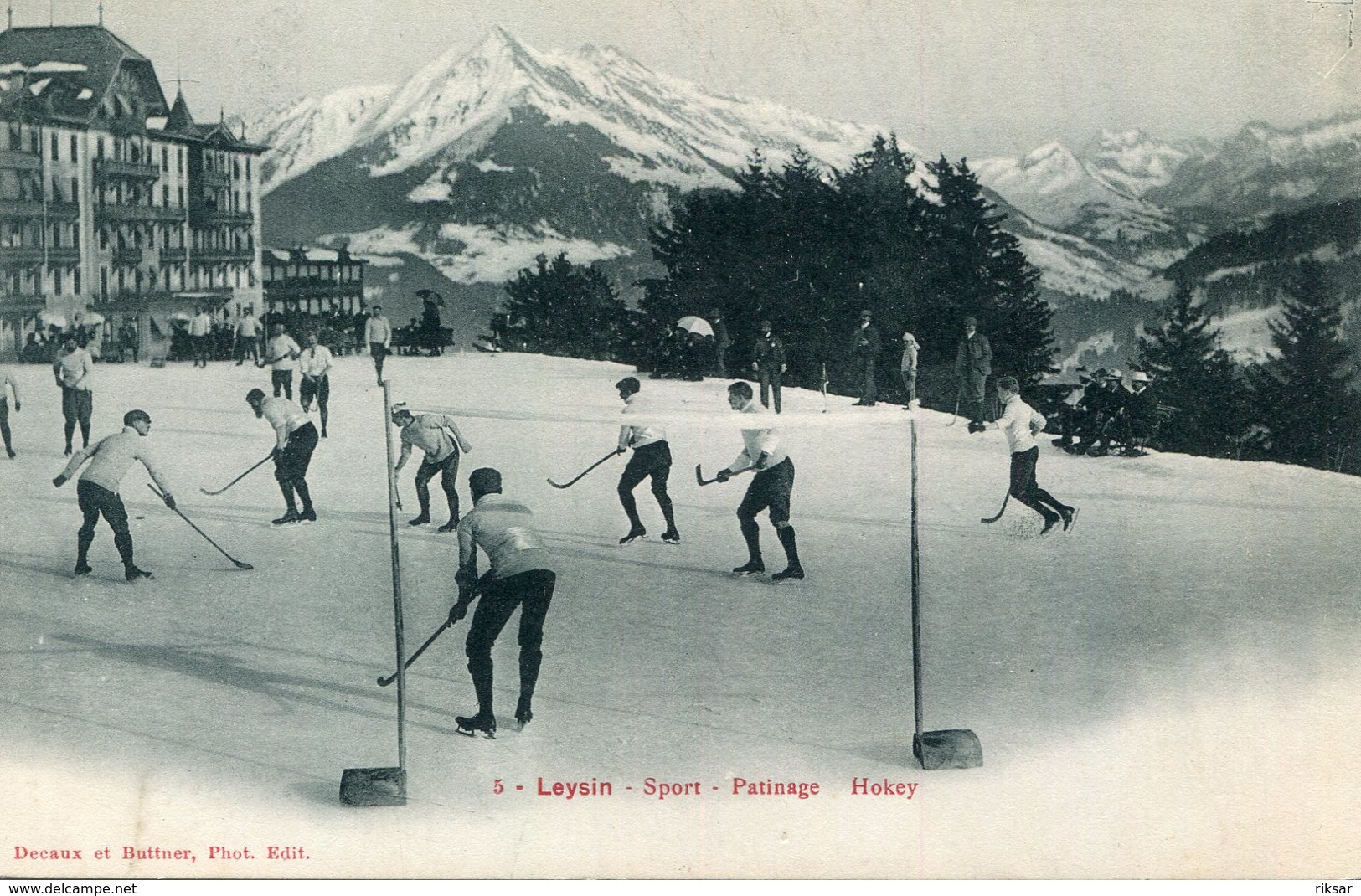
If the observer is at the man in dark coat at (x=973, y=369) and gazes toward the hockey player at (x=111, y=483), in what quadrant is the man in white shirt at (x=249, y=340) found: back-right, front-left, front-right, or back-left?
front-right

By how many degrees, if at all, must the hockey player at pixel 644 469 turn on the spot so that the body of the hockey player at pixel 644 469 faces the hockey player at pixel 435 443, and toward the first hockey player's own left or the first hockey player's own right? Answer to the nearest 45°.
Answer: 0° — they already face them

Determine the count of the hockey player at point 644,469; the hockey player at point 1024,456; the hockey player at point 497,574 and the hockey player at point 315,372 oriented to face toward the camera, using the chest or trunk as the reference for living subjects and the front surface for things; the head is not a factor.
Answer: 1

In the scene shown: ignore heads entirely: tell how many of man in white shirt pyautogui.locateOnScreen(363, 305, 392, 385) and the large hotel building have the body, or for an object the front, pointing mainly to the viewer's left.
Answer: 0

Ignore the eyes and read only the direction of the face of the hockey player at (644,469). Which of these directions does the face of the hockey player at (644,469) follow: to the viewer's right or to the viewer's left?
to the viewer's left

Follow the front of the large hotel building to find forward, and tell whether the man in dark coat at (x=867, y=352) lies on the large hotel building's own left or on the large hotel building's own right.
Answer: on the large hotel building's own left

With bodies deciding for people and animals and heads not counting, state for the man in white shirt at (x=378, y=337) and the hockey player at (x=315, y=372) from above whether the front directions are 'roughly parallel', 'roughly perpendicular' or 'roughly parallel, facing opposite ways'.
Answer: roughly parallel

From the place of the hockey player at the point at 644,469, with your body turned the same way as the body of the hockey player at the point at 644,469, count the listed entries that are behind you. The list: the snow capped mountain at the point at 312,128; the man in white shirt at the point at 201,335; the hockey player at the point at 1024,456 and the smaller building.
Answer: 1

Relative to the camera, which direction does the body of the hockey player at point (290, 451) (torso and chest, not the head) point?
to the viewer's left

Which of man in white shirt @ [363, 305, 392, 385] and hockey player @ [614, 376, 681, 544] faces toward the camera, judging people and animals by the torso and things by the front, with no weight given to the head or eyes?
the man in white shirt

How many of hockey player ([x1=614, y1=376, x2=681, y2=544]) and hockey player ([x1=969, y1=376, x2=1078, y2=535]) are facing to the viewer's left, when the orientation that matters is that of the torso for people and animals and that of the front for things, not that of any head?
2

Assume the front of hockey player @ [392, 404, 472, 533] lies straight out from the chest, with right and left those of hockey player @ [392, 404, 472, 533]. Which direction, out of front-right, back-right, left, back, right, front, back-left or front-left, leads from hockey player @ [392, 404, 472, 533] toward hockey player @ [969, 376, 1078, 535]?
back-left

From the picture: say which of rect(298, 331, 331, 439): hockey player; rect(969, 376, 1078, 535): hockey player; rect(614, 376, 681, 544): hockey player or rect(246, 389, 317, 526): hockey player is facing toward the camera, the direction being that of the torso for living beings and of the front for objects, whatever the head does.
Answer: rect(298, 331, 331, 439): hockey player

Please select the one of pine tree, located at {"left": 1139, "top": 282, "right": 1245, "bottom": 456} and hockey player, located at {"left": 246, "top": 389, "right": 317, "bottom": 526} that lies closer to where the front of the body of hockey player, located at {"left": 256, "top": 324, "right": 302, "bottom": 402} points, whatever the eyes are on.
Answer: the hockey player

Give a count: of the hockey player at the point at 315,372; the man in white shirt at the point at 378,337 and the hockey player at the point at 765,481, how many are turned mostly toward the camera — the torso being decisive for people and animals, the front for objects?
2

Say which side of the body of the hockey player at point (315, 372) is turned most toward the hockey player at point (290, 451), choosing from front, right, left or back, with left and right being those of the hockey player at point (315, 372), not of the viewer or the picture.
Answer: front

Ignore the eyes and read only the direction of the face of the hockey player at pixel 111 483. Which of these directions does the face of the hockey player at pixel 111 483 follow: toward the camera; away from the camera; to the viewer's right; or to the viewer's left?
to the viewer's right

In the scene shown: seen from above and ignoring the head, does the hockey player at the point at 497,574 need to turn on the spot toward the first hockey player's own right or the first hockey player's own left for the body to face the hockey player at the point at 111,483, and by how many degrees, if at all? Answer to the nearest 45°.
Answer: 0° — they already face them
